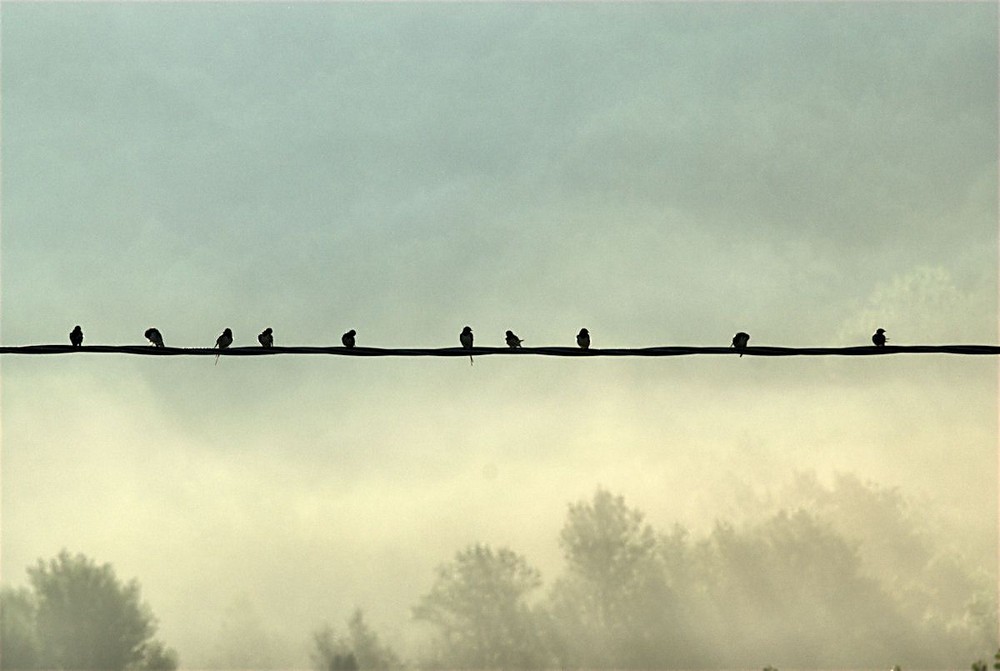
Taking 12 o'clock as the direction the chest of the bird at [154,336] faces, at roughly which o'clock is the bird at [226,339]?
the bird at [226,339] is roughly at 7 o'clock from the bird at [154,336].

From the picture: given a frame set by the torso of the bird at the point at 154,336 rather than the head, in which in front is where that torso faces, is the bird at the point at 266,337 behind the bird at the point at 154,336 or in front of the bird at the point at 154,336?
behind

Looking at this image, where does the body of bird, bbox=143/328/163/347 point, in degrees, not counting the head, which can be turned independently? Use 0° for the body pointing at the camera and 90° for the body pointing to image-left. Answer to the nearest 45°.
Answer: approximately 90°
